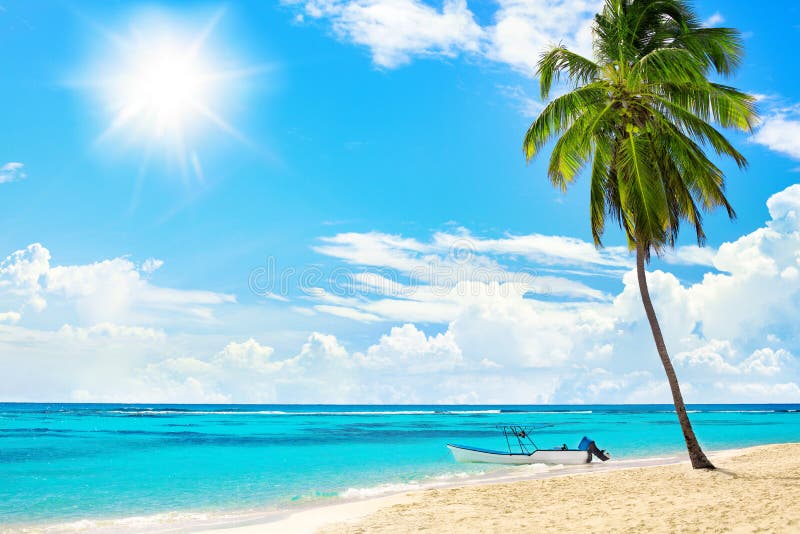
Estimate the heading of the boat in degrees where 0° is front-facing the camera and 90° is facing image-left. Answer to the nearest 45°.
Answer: approximately 90°

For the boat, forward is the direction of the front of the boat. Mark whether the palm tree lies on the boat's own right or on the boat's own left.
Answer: on the boat's own left
